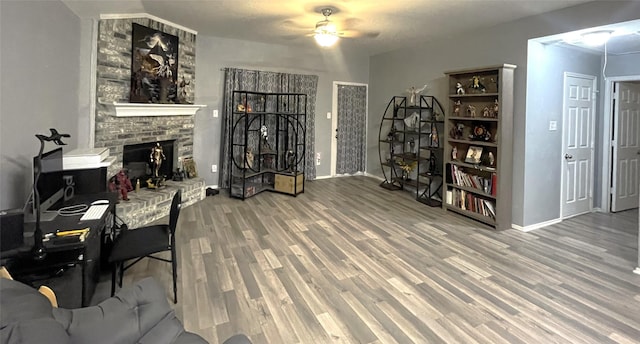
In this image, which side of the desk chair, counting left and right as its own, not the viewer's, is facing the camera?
left

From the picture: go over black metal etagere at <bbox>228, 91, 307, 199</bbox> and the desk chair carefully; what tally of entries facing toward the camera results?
1

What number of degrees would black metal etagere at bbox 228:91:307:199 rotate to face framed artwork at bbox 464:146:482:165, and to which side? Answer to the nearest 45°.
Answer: approximately 45° to its left

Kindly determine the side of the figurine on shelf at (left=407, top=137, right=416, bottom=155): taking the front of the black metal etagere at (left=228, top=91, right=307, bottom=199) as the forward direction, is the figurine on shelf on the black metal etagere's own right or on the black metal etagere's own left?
on the black metal etagere's own left

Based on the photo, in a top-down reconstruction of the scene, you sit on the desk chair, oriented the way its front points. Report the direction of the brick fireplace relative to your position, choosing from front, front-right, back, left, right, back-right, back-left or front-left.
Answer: right

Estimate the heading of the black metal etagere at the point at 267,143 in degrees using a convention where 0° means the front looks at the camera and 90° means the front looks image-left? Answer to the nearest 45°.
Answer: approximately 0°

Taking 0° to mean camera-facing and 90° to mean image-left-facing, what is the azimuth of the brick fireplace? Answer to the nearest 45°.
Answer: approximately 315°

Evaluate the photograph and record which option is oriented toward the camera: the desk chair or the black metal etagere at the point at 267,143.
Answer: the black metal etagere

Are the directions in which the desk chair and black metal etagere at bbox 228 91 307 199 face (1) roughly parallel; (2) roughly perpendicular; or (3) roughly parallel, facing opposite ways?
roughly perpendicular

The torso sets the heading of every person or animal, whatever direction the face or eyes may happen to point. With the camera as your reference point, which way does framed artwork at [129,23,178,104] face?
facing the viewer and to the right of the viewer
